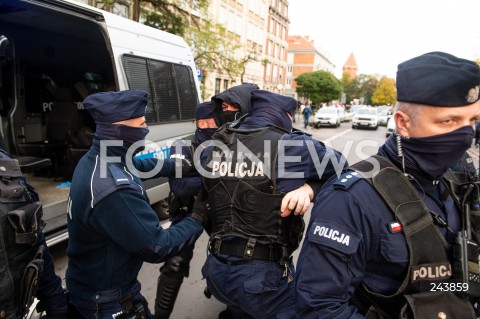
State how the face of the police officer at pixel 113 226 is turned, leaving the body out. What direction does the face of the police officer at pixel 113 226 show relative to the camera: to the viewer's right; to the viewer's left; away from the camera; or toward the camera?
to the viewer's right

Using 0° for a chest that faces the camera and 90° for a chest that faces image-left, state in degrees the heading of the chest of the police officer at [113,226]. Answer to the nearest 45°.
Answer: approximately 270°

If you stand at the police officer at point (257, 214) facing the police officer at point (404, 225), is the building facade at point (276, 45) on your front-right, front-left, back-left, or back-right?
back-left

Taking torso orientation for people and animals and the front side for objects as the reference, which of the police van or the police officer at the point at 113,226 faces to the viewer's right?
the police officer

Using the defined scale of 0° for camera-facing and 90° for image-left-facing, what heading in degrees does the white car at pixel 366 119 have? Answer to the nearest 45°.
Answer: approximately 0°

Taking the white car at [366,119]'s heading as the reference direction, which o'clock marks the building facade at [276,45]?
The building facade is roughly at 5 o'clock from the white car.

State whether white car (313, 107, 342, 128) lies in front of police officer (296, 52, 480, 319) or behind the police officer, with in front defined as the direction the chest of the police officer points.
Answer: behind
